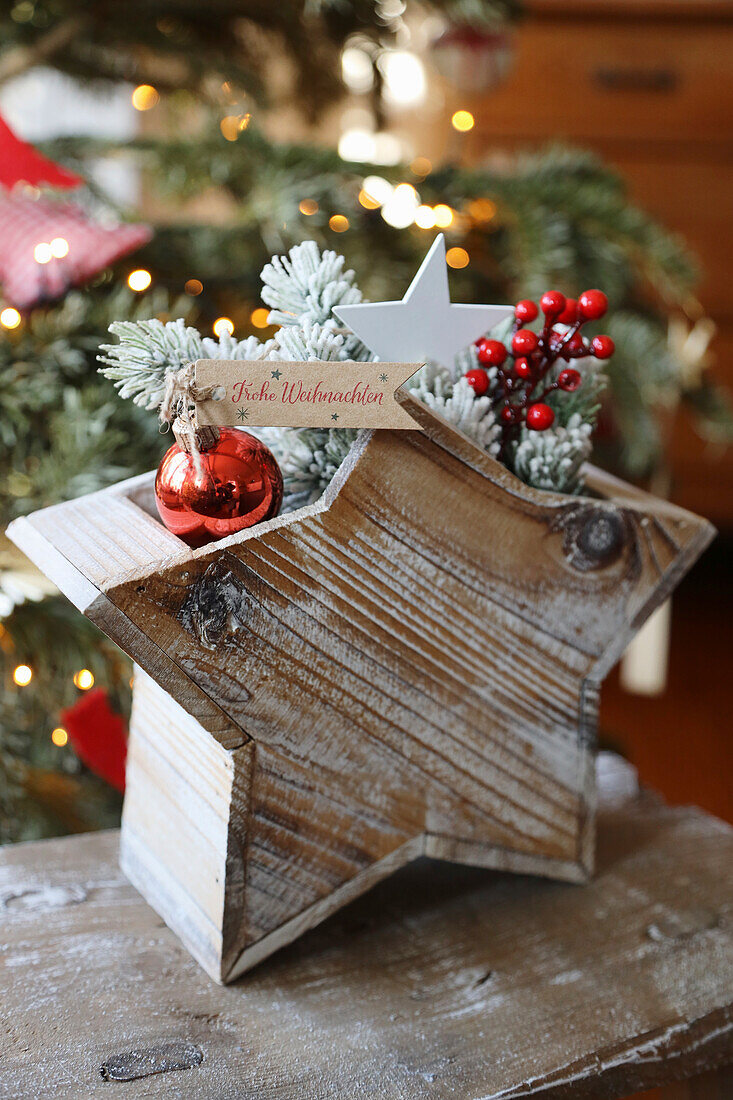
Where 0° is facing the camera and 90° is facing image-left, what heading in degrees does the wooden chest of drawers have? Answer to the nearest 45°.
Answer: approximately 0°

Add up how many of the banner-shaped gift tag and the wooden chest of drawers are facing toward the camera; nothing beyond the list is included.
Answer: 2

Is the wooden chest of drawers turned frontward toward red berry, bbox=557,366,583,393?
yes
